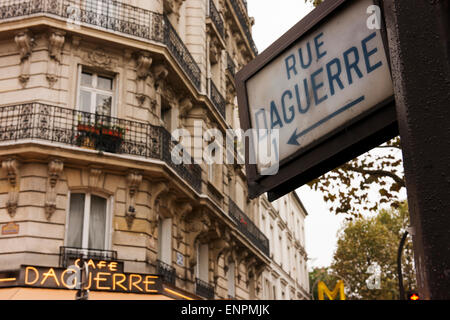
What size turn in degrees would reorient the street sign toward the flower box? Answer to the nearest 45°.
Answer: approximately 90° to its right

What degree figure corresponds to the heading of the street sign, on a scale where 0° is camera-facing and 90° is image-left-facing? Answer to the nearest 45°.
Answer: approximately 45°

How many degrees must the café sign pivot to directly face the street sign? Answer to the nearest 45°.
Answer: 0° — it already faces it

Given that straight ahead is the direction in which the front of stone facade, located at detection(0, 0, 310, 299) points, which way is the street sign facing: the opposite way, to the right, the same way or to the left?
to the right

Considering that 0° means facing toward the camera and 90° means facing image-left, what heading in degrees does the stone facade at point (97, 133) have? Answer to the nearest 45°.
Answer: approximately 315°
